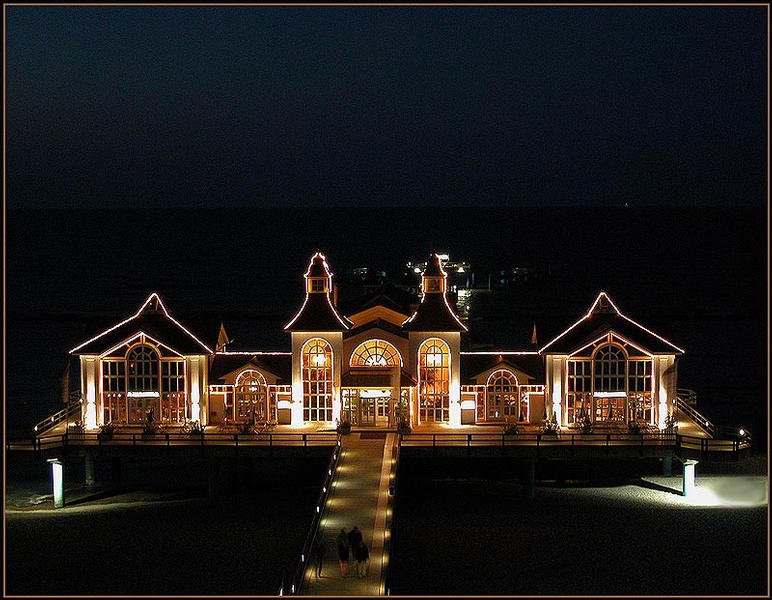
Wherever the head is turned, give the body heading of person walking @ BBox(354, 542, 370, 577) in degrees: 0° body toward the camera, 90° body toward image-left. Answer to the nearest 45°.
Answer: approximately 180°

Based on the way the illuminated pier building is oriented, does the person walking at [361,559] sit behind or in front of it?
in front

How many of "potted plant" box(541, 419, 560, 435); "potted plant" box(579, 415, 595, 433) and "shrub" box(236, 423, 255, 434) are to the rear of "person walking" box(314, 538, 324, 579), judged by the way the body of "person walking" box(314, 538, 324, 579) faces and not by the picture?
0

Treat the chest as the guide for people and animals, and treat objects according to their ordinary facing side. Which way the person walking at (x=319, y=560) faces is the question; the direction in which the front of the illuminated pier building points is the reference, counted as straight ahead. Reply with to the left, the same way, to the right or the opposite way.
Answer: the opposite way

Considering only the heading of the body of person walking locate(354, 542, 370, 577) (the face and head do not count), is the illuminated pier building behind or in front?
in front

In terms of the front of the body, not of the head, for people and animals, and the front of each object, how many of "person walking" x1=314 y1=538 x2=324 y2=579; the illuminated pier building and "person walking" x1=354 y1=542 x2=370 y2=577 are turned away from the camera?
2

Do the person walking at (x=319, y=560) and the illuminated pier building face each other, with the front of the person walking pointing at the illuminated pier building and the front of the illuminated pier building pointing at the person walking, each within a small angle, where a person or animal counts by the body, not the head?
yes

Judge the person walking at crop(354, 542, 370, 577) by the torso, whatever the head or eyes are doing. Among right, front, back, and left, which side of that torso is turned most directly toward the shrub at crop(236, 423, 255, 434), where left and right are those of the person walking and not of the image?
front

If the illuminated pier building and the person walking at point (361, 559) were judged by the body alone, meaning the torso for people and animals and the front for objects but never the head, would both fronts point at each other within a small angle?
yes

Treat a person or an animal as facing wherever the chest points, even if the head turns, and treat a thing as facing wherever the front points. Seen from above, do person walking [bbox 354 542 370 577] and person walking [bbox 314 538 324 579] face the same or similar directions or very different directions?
same or similar directions

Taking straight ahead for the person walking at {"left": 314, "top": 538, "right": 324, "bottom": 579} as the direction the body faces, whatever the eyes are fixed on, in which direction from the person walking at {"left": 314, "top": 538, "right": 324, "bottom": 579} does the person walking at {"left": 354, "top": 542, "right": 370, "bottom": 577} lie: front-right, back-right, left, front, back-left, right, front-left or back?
right

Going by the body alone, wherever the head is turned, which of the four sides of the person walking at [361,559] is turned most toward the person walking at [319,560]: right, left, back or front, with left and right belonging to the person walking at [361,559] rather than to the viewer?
left

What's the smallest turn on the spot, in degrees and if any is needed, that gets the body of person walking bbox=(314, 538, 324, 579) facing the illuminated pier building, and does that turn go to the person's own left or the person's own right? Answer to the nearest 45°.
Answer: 0° — they already face it

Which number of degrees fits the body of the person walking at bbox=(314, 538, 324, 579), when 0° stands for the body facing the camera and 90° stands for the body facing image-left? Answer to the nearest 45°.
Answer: approximately 180°

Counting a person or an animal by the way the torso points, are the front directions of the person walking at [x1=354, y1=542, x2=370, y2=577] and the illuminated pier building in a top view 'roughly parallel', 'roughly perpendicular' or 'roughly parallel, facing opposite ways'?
roughly parallel, facing opposite ways

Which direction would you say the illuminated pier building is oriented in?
toward the camera
